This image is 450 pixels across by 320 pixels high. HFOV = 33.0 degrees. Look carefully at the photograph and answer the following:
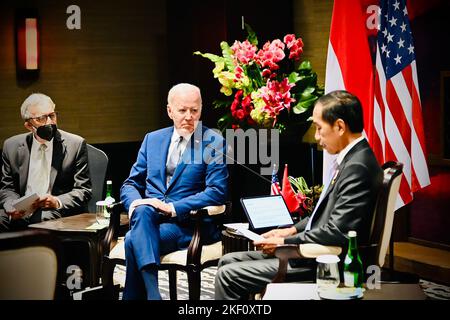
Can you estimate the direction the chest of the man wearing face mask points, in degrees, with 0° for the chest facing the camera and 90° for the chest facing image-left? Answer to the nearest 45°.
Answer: approximately 0°

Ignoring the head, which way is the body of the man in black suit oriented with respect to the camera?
to the viewer's left

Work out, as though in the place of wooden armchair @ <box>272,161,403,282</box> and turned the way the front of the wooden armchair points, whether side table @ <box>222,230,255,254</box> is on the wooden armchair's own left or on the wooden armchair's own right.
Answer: on the wooden armchair's own right

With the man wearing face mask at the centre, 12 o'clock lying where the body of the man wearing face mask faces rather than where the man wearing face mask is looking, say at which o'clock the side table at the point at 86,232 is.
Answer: The side table is roughly at 11 o'clock from the man wearing face mask.

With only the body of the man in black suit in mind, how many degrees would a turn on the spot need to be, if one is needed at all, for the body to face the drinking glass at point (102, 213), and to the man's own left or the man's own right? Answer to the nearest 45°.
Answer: approximately 45° to the man's own right

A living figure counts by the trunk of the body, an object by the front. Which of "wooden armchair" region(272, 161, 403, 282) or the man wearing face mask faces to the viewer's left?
the wooden armchair

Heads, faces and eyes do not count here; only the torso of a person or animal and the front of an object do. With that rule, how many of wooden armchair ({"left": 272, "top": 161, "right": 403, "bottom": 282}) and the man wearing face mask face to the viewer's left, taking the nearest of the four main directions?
1

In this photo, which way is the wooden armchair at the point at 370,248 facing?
to the viewer's left

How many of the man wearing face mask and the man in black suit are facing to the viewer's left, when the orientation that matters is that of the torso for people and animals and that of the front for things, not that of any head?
1

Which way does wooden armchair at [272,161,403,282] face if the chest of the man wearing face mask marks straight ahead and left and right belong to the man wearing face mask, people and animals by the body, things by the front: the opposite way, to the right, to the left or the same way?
to the right
